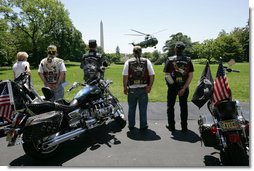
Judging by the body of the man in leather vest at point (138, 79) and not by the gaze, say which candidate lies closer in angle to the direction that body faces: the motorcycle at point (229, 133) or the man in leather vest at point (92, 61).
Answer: the man in leather vest

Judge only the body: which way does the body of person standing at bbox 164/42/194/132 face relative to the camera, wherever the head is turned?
away from the camera

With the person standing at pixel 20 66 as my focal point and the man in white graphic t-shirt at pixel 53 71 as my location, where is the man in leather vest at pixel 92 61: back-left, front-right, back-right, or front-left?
back-right

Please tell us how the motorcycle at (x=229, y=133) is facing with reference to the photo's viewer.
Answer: facing away from the viewer

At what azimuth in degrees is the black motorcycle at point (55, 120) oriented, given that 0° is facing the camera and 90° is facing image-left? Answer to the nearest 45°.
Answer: approximately 225°

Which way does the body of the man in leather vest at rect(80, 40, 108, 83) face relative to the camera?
away from the camera

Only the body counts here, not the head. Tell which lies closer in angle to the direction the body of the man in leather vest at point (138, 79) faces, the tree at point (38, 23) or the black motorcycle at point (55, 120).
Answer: the tree

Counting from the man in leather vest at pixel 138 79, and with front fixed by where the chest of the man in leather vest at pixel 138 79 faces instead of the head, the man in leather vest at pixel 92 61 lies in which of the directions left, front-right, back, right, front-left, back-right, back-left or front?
front-left

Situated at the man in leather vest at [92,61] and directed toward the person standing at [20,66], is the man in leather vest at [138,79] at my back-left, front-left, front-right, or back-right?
back-left

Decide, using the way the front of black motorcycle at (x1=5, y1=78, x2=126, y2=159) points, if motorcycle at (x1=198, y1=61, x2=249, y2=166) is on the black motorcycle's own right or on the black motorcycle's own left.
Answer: on the black motorcycle's own right

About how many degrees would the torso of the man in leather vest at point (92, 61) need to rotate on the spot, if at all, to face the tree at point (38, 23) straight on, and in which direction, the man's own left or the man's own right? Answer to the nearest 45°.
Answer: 0° — they already face it

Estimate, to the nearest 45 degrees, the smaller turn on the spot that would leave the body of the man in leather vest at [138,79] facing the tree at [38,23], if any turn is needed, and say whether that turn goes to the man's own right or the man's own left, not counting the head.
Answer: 0° — they already face it

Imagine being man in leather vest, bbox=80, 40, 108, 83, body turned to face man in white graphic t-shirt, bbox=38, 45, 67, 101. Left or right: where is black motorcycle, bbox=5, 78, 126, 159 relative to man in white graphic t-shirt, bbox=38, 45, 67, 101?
left

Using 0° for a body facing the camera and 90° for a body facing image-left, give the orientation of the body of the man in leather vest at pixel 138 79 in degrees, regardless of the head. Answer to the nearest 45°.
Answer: approximately 180°
